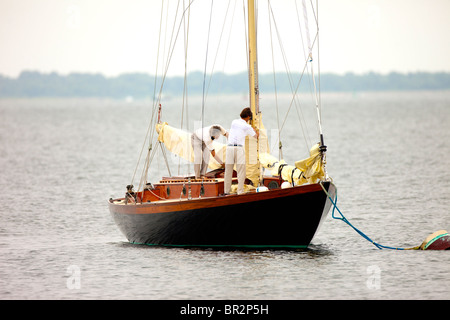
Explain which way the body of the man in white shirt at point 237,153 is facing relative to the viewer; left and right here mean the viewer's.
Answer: facing away from the viewer and to the right of the viewer

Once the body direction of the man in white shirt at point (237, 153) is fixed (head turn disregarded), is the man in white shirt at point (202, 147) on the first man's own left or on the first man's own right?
on the first man's own left

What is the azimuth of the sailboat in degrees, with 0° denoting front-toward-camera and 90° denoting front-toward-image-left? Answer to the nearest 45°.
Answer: approximately 315°
